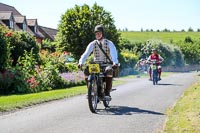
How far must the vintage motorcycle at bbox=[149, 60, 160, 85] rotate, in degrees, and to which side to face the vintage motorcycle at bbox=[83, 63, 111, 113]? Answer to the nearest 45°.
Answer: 0° — it already faces it

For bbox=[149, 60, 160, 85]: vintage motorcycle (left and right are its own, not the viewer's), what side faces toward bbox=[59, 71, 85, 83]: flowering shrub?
right

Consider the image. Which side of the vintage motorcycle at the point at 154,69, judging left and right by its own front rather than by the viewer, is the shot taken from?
front

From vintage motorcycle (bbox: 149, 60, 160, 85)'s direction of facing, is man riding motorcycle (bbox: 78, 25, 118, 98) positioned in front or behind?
in front

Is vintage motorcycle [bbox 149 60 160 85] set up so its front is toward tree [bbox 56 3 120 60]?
no

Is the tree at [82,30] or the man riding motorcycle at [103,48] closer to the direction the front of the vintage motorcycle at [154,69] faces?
the man riding motorcycle
